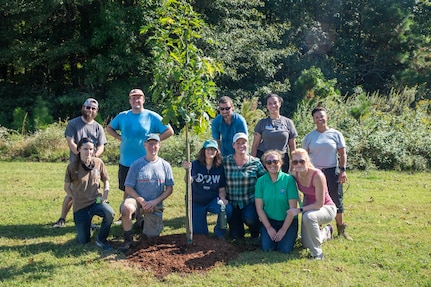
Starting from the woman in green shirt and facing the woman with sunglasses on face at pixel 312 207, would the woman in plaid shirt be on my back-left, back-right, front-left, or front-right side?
back-left

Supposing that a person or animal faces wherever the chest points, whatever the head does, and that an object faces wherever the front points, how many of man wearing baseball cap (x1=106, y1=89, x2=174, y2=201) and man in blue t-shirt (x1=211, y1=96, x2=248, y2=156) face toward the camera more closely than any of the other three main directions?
2

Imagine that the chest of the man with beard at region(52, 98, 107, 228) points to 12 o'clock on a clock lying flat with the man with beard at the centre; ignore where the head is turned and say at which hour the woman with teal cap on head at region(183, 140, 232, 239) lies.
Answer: The woman with teal cap on head is roughly at 10 o'clock from the man with beard.

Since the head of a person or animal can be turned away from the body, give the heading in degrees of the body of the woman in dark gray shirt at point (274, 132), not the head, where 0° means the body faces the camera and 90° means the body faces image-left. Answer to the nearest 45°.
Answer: approximately 0°
